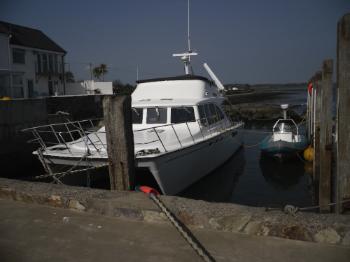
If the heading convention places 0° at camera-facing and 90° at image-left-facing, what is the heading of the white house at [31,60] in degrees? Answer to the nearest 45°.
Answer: approximately 315°

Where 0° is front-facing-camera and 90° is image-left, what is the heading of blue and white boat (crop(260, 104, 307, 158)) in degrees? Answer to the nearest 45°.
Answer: approximately 0°

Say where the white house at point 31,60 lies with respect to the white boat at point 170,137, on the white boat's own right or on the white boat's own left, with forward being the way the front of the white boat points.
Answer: on the white boat's own right

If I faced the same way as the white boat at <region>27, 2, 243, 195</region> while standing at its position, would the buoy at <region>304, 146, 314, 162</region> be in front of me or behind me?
behind

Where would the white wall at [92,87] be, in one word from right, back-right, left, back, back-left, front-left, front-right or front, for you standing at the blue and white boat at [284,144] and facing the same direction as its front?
back-right

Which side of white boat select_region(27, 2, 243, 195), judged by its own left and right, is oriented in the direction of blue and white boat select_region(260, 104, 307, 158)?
back

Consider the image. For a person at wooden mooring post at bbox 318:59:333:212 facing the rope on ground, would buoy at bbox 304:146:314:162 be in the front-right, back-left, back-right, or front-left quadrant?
back-right

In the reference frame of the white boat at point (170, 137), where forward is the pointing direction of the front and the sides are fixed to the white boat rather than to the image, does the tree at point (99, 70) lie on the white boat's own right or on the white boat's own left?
on the white boat's own right
